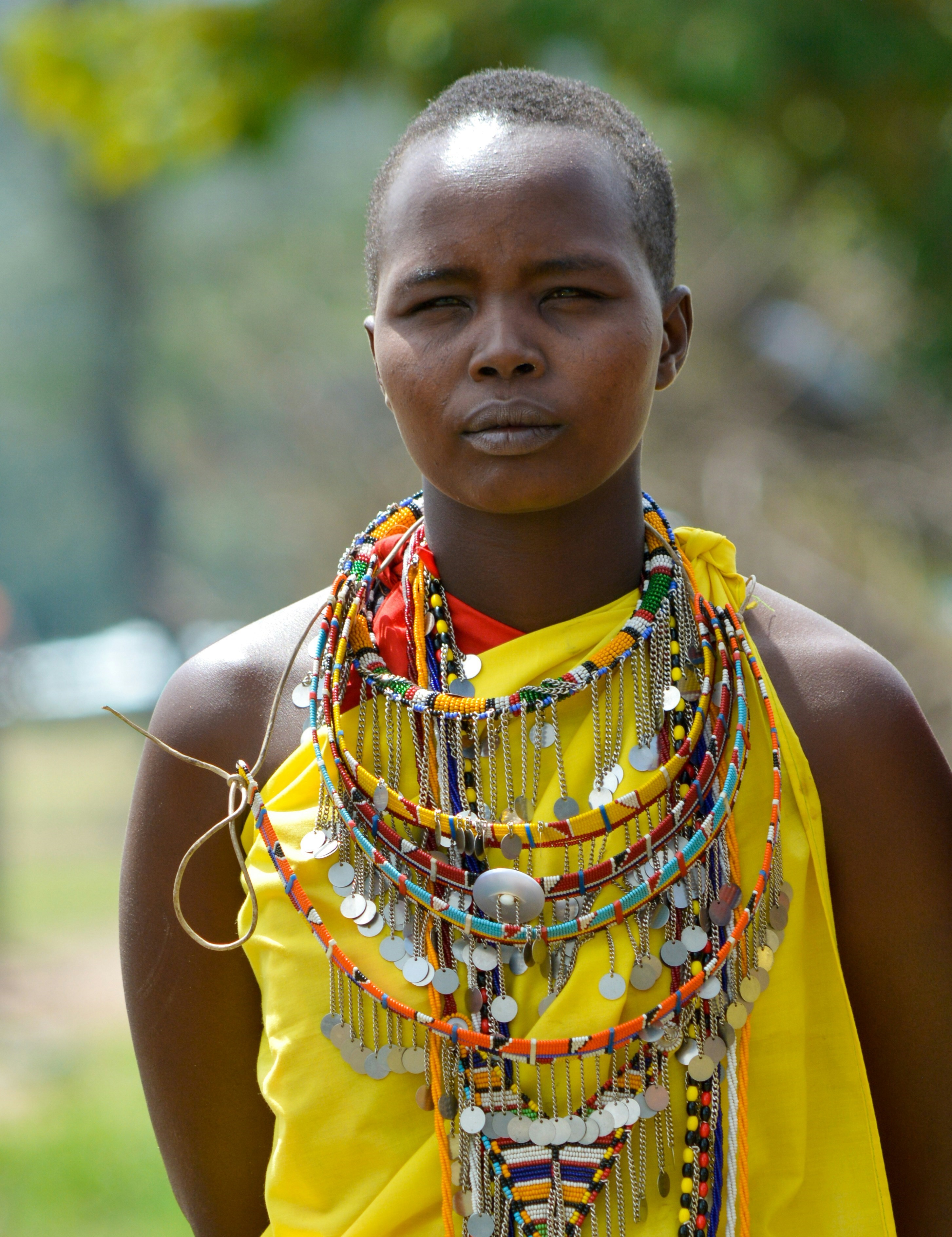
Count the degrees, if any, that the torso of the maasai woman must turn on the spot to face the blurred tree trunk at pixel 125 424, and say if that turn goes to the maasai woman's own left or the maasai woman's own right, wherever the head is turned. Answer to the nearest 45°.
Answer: approximately 180°

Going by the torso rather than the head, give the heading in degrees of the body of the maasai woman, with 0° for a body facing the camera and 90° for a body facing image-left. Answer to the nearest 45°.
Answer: approximately 0°
